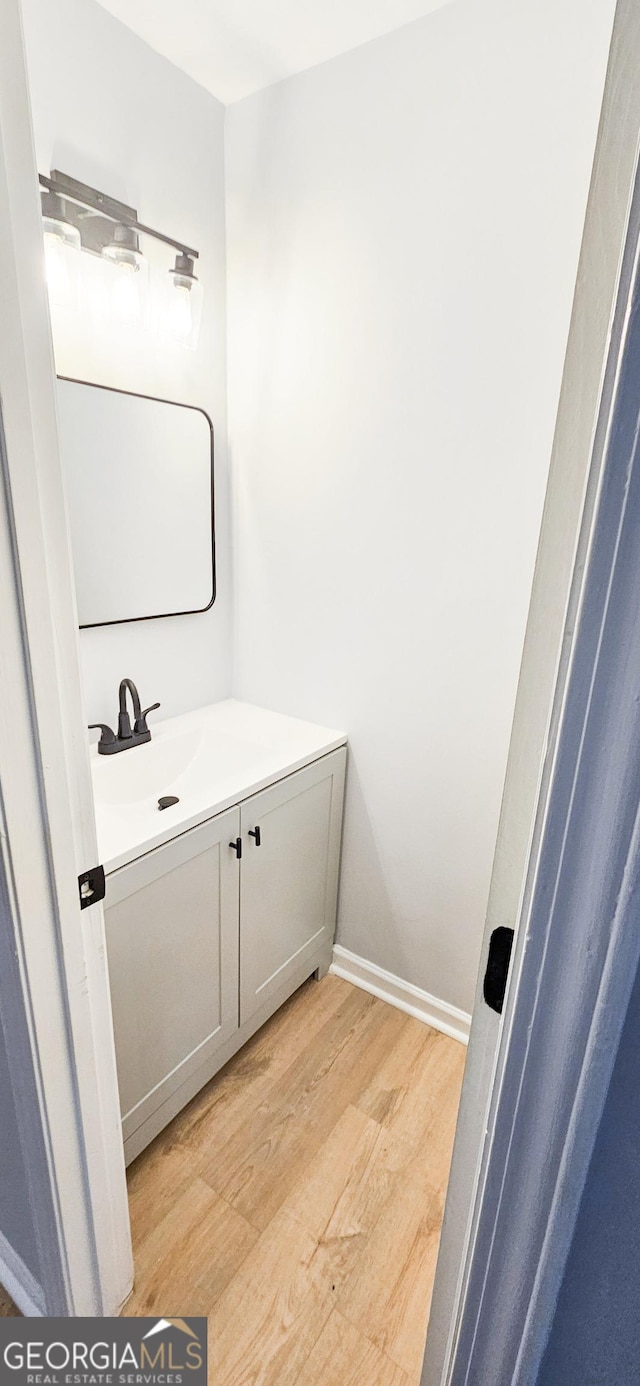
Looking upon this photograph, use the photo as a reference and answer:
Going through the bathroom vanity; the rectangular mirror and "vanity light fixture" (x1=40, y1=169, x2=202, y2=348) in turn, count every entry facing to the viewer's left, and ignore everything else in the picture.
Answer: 0

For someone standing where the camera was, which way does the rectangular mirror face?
facing the viewer and to the right of the viewer
